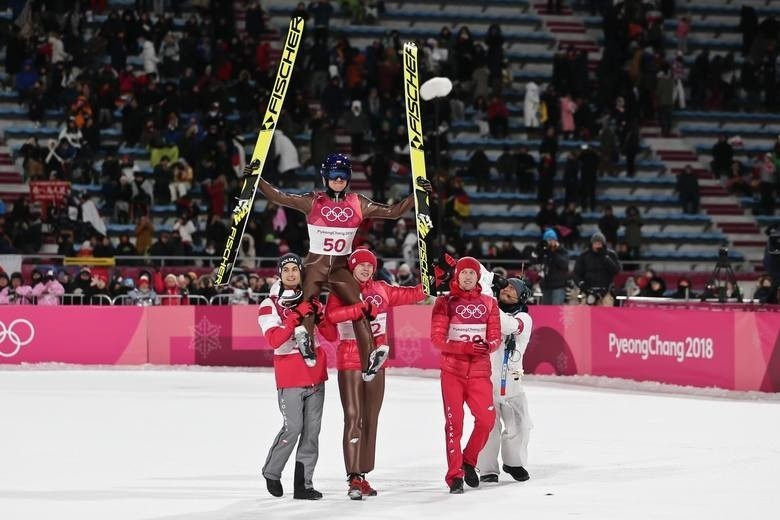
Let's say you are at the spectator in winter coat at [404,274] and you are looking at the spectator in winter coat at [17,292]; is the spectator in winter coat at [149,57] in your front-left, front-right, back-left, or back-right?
front-right

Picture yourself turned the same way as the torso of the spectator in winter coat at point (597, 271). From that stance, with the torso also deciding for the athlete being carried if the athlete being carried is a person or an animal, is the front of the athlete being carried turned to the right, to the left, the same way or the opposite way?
the same way

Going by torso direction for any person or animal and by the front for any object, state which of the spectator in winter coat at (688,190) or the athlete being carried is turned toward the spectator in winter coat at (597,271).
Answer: the spectator in winter coat at (688,190)

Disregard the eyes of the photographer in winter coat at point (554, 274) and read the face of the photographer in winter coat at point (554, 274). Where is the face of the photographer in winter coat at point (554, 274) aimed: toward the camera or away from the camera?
toward the camera

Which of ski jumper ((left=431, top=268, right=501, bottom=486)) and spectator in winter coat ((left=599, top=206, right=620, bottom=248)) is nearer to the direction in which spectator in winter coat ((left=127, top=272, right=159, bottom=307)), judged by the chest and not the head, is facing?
the ski jumper

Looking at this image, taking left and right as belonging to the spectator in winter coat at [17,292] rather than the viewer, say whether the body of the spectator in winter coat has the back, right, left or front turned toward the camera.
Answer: front

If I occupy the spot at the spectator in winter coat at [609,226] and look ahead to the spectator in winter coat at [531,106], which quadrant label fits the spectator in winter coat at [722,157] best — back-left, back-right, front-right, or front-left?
front-right

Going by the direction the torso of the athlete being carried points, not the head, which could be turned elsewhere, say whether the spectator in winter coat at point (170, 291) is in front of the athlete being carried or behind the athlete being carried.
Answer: behind

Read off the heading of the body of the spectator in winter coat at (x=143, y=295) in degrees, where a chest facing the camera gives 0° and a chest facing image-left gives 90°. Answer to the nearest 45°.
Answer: approximately 0°

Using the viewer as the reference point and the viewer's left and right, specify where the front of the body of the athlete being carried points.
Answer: facing the viewer

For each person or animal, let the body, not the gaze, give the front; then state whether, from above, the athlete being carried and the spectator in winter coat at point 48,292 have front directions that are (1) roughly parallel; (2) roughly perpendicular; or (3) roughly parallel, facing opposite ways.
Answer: roughly parallel

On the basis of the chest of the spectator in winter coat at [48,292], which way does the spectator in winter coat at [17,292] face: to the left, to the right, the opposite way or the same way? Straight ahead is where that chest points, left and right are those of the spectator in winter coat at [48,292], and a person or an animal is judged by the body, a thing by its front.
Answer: the same way

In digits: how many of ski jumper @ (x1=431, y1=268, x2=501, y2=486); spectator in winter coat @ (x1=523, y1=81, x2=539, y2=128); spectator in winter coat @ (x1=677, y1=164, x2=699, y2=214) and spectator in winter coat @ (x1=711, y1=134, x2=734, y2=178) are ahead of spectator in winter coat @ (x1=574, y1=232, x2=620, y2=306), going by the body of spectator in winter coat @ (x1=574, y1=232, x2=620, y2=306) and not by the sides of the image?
1

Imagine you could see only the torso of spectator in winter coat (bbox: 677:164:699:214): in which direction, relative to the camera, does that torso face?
toward the camera
